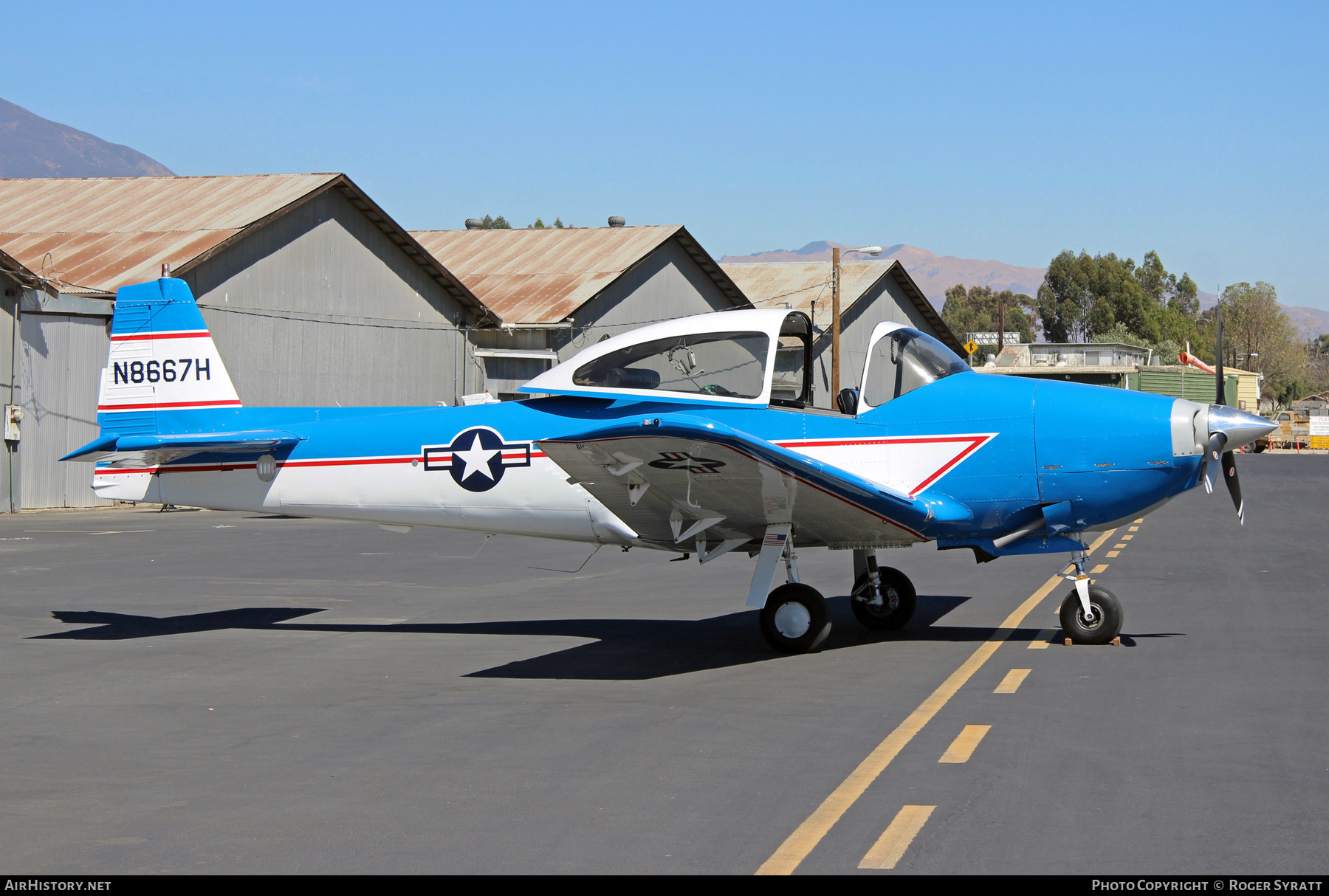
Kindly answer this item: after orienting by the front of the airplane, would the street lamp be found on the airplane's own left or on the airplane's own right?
on the airplane's own left

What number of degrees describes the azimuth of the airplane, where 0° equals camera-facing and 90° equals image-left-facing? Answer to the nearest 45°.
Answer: approximately 270°

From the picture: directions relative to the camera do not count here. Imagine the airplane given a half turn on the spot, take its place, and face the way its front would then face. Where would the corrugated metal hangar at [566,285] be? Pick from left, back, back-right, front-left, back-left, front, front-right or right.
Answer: right

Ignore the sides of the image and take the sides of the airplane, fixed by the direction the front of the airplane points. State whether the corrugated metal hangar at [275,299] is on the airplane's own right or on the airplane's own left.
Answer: on the airplane's own left

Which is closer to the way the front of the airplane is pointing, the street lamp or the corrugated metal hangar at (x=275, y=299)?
the street lamp
